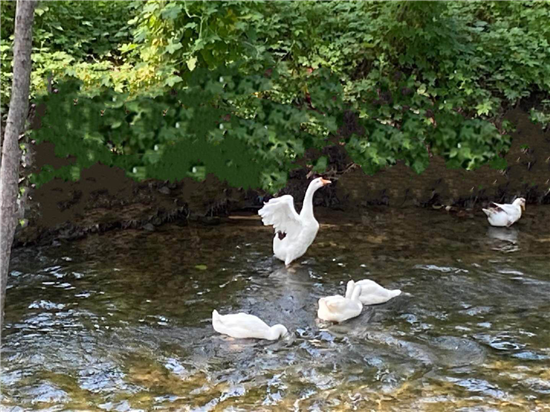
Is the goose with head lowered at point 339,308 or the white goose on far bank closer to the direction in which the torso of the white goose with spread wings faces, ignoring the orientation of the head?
the white goose on far bank

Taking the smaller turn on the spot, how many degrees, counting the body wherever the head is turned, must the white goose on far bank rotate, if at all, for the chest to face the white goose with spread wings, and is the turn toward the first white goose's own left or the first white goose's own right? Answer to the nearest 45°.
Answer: approximately 135° to the first white goose's own right

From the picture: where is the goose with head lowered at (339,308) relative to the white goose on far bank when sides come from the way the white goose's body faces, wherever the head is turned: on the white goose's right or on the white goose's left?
on the white goose's right

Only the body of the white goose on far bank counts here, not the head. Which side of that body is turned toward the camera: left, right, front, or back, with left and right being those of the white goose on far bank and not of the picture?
right

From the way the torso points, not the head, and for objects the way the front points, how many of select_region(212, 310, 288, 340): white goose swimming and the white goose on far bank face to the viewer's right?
2

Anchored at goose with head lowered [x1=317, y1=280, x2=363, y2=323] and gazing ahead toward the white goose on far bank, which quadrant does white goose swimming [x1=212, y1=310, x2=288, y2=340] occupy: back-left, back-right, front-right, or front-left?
back-left

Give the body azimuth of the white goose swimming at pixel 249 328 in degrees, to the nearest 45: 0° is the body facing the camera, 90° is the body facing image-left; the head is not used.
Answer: approximately 270°

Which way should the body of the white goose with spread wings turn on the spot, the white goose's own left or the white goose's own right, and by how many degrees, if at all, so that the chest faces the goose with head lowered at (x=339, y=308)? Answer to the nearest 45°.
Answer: approximately 90° to the white goose's own right

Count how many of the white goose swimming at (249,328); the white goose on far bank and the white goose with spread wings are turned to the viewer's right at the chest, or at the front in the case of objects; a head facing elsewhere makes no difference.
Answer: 3

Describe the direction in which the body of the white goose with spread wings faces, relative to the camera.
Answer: to the viewer's right

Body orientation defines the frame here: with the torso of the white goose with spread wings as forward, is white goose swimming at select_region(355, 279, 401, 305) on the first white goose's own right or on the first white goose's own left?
on the first white goose's own right

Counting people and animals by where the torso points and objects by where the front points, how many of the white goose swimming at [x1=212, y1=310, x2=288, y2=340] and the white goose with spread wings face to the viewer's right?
2

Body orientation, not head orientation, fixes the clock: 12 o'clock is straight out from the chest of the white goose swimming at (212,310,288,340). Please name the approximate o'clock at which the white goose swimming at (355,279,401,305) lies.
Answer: the white goose swimming at (355,279,401,305) is roughly at 11 o'clock from the white goose swimming at (212,310,288,340).

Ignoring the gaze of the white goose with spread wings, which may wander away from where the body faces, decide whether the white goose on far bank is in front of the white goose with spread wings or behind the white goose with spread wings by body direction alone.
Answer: in front
